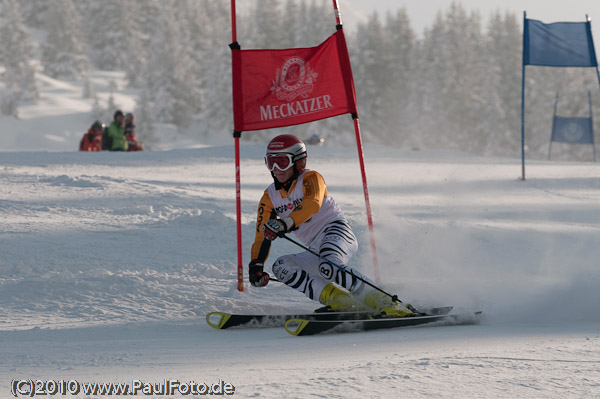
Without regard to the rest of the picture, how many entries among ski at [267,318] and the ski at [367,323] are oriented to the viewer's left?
2

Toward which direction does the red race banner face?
toward the camera

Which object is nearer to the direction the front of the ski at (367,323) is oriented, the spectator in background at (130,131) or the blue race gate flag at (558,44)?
the spectator in background

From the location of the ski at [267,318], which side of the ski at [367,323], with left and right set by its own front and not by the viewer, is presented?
front

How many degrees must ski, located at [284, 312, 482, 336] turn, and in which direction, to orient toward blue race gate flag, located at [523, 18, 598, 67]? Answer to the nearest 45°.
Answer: approximately 90° to its right

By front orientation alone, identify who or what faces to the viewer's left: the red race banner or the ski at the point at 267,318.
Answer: the ski

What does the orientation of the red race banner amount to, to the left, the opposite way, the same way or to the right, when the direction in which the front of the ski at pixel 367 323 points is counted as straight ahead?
to the left

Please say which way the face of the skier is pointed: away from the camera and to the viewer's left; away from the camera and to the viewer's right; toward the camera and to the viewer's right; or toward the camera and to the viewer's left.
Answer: toward the camera and to the viewer's left

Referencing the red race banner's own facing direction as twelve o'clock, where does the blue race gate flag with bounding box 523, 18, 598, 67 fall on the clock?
The blue race gate flag is roughly at 7 o'clock from the red race banner.

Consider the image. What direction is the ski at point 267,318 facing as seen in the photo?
to the viewer's left

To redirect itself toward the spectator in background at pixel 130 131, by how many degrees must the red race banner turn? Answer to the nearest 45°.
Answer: approximately 180°

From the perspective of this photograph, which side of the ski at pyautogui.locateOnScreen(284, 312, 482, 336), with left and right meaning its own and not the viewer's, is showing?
left
